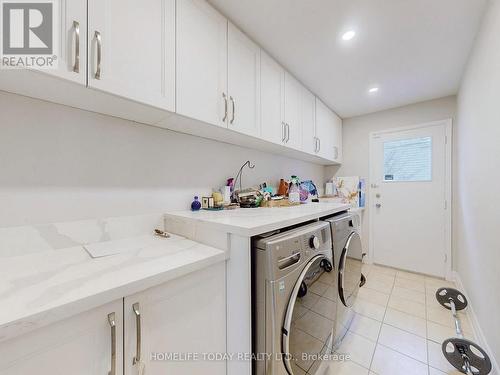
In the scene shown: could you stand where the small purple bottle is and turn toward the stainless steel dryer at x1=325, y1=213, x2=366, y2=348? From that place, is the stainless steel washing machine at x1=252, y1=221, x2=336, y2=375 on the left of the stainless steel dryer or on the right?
right

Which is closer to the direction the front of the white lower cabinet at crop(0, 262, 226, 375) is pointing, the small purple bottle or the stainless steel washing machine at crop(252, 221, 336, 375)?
the stainless steel washing machine

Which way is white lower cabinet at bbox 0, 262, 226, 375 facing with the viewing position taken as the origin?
facing the viewer and to the right of the viewer

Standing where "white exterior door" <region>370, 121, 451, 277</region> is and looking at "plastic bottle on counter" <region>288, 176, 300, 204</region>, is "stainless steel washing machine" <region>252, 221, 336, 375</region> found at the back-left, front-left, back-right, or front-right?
front-left

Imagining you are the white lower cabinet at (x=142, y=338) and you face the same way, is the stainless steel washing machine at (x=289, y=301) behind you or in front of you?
in front

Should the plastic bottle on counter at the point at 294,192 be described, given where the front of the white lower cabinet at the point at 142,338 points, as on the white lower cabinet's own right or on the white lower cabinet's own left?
on the white lower cabinet's own left

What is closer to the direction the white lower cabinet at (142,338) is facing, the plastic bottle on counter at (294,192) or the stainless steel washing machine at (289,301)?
the stainless steel washing machine

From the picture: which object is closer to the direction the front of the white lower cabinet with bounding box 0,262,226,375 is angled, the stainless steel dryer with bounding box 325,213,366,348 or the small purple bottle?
the stainless steel dryer

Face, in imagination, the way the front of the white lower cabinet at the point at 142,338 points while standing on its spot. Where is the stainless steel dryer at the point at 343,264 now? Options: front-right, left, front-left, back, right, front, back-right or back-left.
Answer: front-left

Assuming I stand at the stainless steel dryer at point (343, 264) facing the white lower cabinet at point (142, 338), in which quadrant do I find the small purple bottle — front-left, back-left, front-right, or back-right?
front-right
